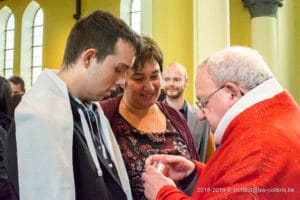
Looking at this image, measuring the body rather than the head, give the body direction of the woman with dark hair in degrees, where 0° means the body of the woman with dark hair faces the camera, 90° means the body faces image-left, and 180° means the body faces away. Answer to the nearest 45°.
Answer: approximately 0°

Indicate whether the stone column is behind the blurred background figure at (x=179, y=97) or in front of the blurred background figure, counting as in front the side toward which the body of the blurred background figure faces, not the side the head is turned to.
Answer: behind

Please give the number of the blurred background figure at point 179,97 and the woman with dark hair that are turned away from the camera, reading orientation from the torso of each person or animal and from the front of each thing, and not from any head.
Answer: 0

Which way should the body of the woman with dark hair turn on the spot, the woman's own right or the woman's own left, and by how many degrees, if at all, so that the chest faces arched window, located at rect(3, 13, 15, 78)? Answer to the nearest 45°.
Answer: approximately 180°

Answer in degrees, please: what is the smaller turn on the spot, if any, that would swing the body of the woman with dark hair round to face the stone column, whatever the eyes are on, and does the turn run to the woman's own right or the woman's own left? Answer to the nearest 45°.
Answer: approximately 180°

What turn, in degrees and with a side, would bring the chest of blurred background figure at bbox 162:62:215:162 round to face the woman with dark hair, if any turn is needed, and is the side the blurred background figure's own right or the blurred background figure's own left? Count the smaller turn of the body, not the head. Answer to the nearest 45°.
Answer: approximately 45° to the blurred background figure's own left

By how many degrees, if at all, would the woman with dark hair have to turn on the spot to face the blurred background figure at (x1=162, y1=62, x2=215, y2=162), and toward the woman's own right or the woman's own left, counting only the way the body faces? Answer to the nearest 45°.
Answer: approximately 180°

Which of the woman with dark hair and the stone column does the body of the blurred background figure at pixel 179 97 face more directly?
the woman with dark hair

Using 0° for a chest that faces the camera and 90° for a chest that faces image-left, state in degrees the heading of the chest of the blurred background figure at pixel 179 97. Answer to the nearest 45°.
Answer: approximately 45°
